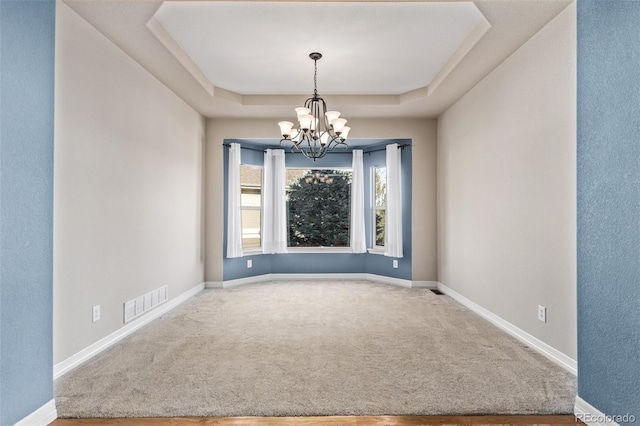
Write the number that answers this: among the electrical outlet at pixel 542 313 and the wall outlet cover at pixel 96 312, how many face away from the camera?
0

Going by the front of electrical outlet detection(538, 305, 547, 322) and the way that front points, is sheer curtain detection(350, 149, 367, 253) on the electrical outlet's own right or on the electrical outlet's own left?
on the electrical outlet's own right

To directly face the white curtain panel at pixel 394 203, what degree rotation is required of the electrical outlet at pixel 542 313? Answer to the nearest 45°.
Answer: approximately 90° to its right

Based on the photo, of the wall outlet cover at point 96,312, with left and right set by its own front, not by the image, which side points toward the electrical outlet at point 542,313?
front

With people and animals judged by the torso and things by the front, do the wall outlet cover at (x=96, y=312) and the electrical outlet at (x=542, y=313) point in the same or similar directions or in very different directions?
very different directions

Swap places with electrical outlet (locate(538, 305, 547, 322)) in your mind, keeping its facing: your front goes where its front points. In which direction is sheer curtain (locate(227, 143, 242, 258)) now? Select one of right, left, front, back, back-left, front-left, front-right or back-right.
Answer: front-right

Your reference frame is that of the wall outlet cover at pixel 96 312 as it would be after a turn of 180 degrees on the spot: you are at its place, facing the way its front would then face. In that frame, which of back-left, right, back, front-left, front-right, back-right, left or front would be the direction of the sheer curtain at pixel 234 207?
right

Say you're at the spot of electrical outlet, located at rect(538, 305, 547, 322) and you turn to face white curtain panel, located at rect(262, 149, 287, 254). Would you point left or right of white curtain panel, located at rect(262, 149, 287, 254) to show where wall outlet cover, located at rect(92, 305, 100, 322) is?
left

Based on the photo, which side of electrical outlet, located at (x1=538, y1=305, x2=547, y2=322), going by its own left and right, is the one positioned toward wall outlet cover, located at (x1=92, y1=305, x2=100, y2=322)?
front

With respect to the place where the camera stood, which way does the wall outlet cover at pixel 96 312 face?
facing the viewer and to the right of the viewer
